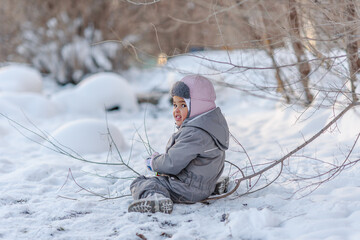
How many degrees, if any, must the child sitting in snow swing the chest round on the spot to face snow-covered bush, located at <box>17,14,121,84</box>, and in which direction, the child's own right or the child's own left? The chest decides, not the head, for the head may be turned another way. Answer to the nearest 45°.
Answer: approximately 90° to the child's own right

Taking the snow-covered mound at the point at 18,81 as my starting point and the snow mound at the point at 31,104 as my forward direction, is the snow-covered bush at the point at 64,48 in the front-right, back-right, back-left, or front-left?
back-left

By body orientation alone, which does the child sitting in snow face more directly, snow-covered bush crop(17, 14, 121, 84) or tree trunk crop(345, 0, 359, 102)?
the snow-covered bush

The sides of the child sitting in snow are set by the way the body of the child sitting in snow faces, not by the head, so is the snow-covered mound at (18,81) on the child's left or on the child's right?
on the child's right

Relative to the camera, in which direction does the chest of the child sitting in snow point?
to the viewer's left

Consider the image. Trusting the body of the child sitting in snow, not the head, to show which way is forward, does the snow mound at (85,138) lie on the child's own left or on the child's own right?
on the child's own right

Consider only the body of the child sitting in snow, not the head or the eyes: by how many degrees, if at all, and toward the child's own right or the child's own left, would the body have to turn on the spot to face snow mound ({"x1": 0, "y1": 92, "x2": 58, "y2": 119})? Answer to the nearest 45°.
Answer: approximately 45° to the child's own right
